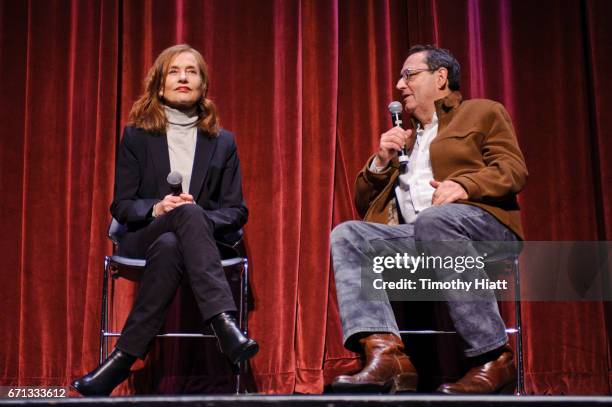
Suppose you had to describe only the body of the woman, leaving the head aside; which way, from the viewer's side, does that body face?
toward the camera

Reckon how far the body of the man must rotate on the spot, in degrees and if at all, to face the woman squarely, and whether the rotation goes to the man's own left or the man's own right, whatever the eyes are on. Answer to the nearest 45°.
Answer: approximately 45° to the man's own right

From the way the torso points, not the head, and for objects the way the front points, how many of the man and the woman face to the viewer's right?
0

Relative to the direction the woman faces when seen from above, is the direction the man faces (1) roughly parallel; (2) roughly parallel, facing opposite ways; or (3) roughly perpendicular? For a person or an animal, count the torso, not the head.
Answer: roughly perpendicular

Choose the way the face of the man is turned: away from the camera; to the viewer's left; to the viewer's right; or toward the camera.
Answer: to the viewer's left

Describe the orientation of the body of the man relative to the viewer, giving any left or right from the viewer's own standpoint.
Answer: facing the viewer and to the left of the viewer

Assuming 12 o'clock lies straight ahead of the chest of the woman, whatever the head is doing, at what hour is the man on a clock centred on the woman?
The man is roughly at 10 o'clock from the woman.
